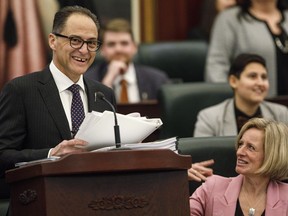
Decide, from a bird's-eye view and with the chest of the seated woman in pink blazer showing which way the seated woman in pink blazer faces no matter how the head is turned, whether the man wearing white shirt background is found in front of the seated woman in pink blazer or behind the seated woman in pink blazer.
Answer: behind

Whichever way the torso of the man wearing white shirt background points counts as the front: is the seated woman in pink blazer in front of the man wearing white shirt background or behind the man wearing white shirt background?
in front

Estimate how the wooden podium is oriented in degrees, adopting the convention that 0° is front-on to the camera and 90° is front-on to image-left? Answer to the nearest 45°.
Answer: approximately 0°

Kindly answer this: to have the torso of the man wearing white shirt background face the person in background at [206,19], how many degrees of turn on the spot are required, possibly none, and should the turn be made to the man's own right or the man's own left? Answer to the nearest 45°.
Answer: approximately 135° to the man's own left

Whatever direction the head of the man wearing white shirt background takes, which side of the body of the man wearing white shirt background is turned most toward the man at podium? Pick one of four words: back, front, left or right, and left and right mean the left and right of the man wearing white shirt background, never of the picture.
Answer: front

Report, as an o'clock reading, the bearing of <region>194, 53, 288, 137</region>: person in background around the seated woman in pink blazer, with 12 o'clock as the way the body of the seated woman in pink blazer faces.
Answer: The person in background is roughly at 6 o'clock from the seated woman in pink blazer.

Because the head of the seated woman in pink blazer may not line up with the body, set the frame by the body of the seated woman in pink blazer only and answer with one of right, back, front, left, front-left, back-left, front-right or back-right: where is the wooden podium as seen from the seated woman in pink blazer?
front-right

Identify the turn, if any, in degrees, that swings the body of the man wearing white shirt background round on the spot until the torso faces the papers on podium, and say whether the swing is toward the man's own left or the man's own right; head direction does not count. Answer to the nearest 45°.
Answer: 0° — they already face it

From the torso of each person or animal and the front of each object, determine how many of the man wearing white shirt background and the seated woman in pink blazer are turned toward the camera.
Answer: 2

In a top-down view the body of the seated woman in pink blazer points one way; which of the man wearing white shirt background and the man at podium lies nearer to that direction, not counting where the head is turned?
the man at podium
